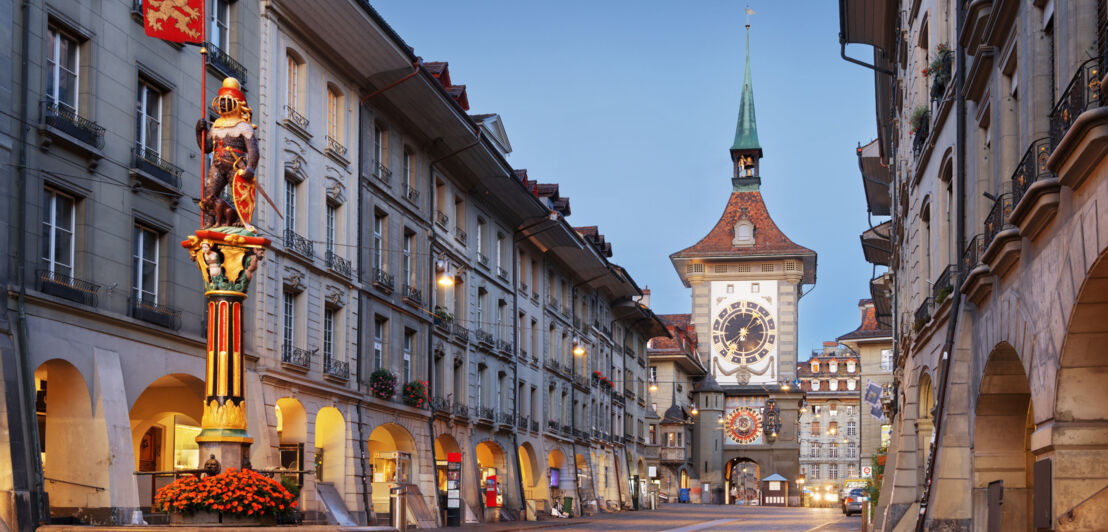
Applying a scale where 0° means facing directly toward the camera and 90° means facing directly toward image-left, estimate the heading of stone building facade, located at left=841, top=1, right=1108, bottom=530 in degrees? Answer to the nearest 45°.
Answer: approximately 90°

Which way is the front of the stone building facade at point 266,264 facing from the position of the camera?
facing the viewer and to the right of the viewer

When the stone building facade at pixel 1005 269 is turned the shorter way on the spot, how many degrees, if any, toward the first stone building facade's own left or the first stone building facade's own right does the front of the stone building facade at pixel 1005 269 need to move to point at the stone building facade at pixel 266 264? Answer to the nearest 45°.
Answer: approximately 45° to the first stone building facade's own right

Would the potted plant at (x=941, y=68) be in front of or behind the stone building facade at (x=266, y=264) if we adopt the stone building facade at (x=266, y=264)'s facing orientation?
in front

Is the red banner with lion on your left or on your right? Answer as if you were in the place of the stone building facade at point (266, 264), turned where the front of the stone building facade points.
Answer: on your right

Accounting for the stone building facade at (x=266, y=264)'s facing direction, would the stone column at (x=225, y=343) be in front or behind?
in front

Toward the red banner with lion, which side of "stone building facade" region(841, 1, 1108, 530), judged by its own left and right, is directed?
front

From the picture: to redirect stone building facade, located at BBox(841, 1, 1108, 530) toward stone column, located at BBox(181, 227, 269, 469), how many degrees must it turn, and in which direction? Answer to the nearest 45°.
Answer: approximately 45° to its left
